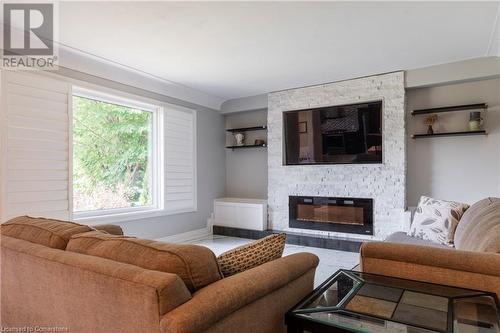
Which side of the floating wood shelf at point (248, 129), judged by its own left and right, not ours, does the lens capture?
front

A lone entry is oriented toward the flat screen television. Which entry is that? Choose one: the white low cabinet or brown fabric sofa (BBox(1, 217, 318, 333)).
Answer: the brown fabric sofa

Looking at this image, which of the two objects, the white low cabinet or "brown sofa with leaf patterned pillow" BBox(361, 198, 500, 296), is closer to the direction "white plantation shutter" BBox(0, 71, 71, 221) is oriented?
the brown sofa with leaf patterned pillow

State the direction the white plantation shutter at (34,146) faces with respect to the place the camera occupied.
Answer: facing the viewer and to the right of the viewer

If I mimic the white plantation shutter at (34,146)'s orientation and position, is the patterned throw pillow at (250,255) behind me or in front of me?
in front

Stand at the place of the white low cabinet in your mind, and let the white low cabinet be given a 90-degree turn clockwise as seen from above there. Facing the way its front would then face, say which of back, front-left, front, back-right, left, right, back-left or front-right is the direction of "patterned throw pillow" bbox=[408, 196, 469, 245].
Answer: back

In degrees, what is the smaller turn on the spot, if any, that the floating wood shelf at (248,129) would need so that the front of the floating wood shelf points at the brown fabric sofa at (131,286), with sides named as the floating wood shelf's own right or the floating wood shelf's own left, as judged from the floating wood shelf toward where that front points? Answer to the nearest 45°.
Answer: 0° — it already faces it

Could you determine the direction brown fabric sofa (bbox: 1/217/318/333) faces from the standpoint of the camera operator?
facing away from the viewer and to the right of the viewer

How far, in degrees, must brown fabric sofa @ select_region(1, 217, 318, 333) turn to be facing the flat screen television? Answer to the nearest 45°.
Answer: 0° — it already faces it

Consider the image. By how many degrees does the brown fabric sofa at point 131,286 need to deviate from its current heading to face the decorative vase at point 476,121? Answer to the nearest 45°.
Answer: approximately 45° to its right

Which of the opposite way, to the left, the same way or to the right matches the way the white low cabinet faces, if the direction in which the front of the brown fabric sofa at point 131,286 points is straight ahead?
the opposite way

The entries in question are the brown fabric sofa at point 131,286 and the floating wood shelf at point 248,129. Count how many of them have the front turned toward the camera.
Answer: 1

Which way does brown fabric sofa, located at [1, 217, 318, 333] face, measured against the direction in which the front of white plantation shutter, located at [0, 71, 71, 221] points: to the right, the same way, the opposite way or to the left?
to the left

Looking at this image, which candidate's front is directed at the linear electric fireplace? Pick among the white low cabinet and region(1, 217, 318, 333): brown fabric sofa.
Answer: the brown fabric sofa
